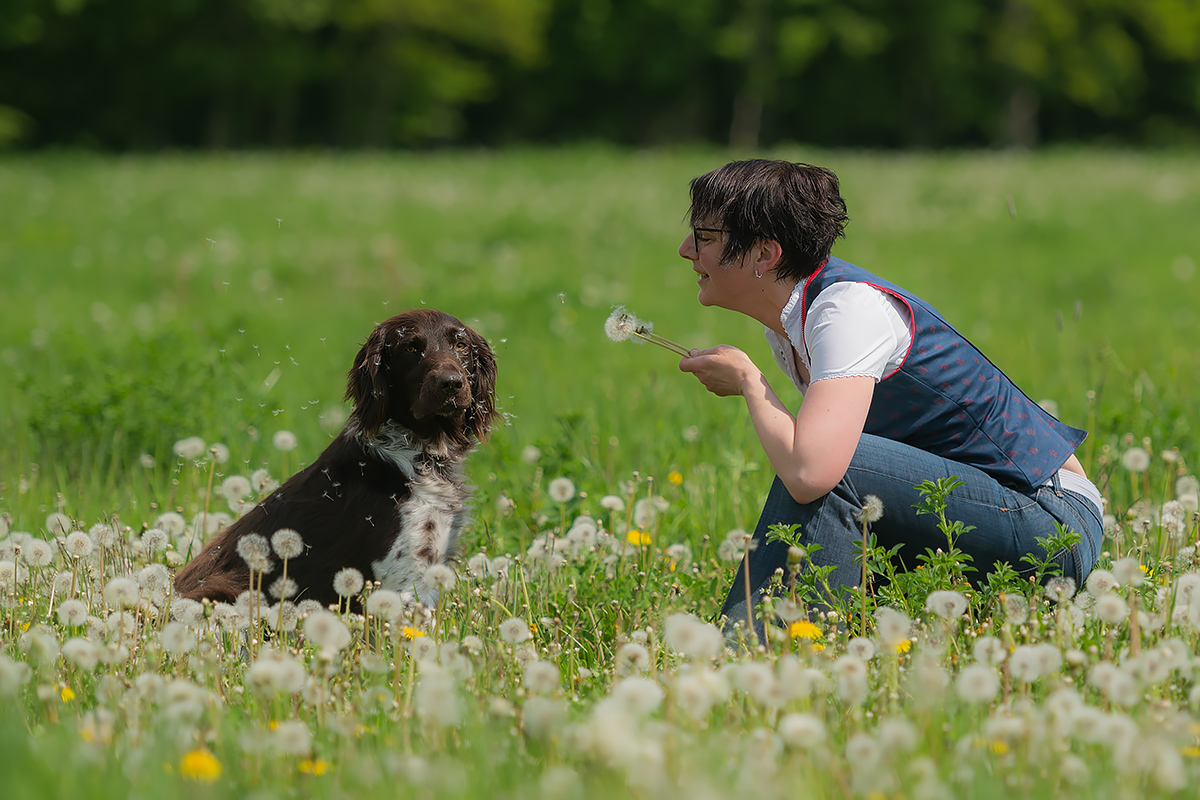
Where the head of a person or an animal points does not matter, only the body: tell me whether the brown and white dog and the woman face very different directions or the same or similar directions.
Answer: very different directions

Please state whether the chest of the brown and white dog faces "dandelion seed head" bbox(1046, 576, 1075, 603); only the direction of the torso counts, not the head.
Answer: yes

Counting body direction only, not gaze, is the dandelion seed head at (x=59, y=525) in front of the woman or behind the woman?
in front

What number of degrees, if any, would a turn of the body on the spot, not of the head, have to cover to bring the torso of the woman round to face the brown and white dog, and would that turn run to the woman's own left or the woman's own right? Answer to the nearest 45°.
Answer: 0° — they already face it

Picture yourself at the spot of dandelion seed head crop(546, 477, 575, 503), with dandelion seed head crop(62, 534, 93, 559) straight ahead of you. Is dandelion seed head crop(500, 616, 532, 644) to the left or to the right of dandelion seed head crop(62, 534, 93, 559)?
left

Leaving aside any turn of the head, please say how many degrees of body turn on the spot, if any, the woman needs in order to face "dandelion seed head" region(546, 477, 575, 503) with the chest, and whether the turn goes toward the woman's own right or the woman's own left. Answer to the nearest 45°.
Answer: approximately 45° to the woman's own right

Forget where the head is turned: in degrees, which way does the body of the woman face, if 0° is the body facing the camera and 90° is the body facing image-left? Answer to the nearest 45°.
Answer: approximately 90°

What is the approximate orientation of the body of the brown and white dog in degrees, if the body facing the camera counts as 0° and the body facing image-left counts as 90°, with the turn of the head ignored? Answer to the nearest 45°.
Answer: approximately 315°

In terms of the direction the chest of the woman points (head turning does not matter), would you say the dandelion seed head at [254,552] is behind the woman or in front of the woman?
in front

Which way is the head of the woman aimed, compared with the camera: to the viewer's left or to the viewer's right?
to the viewer's left

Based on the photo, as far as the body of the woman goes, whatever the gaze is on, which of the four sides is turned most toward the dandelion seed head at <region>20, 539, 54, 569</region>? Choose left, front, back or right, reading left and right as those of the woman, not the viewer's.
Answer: front

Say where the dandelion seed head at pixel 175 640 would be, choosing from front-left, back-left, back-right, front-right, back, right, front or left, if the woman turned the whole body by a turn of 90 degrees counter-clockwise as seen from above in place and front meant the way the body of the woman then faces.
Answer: front-right

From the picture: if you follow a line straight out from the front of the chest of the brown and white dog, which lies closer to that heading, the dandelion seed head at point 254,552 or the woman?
the woman

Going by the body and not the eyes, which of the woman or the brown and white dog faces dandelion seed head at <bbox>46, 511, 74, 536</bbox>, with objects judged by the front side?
the woman

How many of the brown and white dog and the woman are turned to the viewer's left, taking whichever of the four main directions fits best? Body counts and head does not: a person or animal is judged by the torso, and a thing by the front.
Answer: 1
